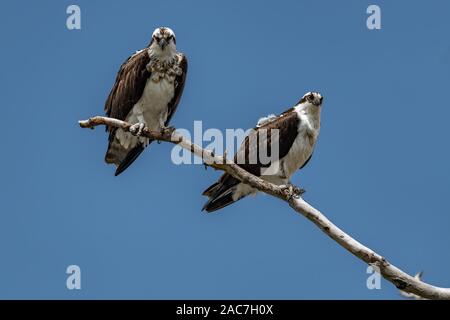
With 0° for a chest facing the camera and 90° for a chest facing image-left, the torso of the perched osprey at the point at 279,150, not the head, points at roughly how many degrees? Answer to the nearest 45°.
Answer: approximately 315°

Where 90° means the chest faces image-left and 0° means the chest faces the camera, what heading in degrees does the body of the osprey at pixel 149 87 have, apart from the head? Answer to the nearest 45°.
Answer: approximately 315°

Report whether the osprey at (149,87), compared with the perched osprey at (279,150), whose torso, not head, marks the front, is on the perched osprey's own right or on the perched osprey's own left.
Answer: on the perched osprey's own right
